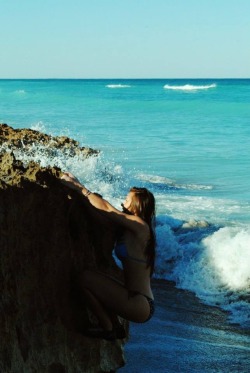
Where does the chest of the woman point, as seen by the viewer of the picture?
to the viewer's left

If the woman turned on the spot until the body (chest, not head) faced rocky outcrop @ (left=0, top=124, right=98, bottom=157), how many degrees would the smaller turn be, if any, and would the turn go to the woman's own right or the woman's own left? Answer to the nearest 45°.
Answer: approximately 90° to the woman's own right
